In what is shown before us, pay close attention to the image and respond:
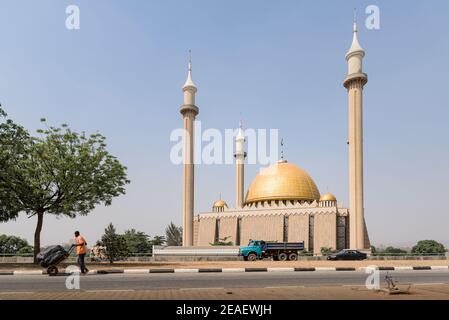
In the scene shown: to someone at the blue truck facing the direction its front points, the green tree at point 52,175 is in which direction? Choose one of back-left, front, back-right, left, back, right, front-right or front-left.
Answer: front-left

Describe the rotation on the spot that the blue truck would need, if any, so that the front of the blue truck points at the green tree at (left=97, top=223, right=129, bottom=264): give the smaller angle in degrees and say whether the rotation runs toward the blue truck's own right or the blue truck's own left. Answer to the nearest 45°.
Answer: approximately 45° to the blue truck's own left

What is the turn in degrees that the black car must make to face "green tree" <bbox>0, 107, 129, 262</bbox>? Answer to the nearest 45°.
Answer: approximately 45° to its left

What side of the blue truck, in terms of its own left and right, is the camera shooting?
left

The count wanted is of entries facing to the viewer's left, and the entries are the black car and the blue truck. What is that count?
2

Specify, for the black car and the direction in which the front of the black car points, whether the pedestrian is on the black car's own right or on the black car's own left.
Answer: on the black car's own left

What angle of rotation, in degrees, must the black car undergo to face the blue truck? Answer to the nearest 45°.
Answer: approximately 45° to its left

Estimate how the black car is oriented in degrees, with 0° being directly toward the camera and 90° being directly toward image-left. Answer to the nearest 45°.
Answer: approximately 90°
